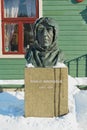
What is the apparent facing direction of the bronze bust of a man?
toward the camera
